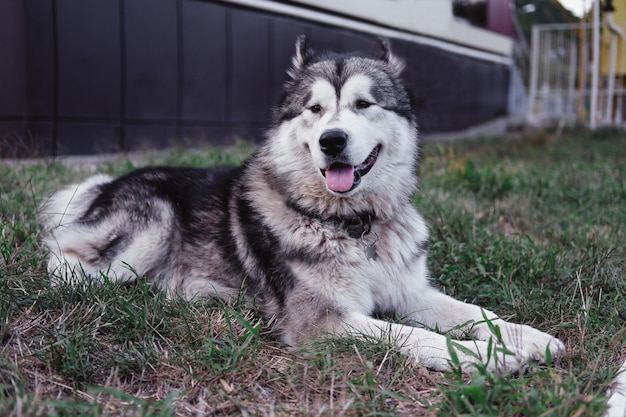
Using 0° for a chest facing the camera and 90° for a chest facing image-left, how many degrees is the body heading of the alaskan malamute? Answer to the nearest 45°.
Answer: approximately 315°
